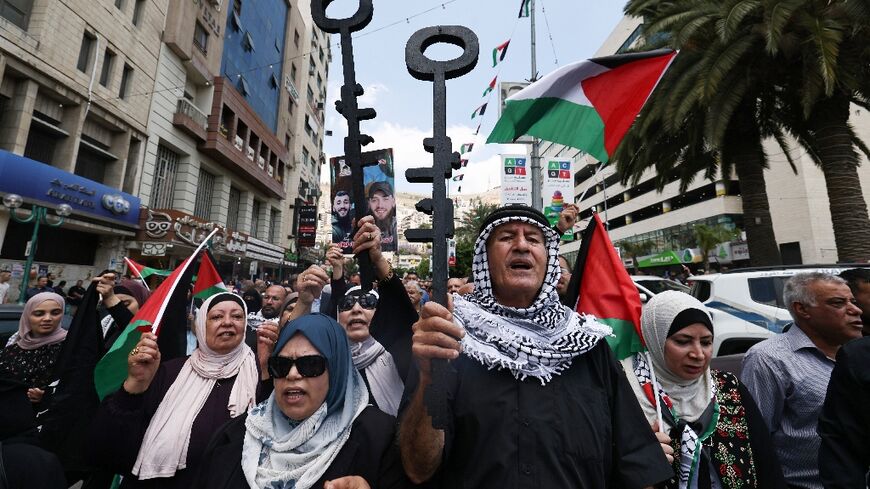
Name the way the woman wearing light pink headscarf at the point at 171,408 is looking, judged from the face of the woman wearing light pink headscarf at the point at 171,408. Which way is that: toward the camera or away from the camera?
toward the camera

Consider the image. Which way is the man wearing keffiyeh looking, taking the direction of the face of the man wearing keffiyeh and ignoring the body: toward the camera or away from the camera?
toward the camera

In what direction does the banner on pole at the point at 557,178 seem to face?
toward the camera

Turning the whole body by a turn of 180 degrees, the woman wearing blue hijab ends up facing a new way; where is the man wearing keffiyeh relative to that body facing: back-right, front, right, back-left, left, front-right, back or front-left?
right

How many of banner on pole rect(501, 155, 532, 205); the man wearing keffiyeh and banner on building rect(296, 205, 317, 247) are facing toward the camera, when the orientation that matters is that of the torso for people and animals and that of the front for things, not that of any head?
3

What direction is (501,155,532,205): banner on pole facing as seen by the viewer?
toward the camera

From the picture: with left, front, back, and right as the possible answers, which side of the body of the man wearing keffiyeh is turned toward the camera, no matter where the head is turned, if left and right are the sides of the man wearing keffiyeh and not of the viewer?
front

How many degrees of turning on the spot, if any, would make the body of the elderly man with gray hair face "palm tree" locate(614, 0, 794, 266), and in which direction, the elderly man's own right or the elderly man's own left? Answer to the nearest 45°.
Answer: approximately 135° to the elderly man's own left

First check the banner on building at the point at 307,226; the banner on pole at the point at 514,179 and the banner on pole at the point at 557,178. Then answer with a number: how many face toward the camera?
3

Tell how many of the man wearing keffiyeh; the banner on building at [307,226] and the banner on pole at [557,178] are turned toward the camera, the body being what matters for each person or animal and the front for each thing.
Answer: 3
